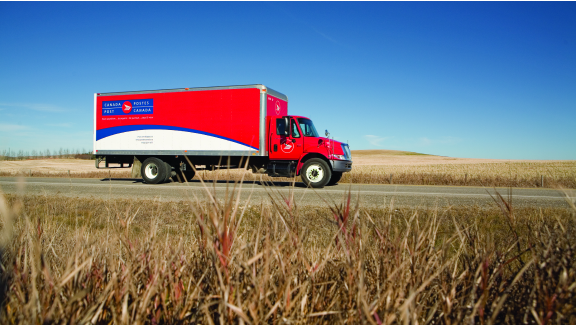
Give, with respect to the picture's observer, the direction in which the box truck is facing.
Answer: facing the viewer and to the right of the viewer
